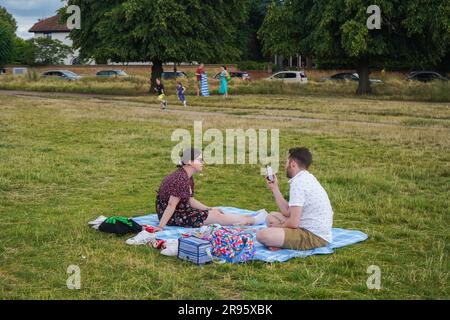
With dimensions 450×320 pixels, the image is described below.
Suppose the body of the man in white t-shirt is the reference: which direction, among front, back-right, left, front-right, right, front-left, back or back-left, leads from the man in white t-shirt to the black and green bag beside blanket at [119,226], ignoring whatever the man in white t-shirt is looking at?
front-left

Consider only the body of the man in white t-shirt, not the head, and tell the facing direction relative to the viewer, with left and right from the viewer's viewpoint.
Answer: facing away from the viewer and to the left of the viewer

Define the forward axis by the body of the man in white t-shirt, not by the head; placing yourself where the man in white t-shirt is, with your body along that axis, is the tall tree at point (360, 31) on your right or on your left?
on your right

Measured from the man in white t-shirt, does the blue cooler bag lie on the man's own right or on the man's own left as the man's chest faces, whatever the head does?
on the man's own left

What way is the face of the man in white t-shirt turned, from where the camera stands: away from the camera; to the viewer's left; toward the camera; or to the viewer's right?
to the viewer's left

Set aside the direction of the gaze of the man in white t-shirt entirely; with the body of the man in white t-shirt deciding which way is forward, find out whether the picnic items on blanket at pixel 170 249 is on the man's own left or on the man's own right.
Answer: on the man's own left
